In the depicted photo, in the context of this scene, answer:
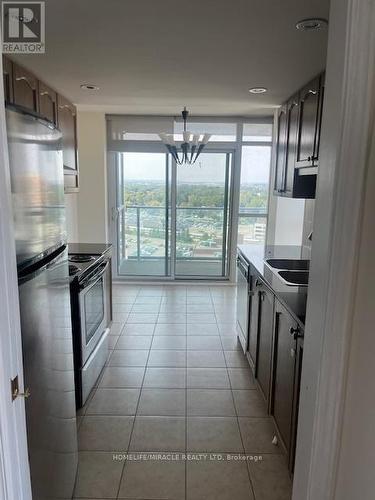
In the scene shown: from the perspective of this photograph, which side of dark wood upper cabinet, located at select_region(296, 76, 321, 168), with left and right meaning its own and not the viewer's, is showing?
left

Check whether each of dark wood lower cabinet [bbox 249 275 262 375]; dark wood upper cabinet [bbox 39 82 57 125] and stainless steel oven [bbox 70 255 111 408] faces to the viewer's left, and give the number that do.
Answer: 1

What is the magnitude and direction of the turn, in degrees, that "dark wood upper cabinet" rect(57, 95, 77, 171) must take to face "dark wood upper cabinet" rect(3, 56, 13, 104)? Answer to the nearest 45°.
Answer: approximately 90° to its right

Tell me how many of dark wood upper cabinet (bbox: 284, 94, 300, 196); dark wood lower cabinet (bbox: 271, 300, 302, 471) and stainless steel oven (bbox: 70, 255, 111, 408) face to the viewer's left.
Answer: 2

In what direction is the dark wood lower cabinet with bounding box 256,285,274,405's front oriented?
to the viewer's left

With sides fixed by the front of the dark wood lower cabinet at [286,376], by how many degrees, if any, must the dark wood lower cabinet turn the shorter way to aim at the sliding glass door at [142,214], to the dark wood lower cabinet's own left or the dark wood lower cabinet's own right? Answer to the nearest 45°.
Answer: approximately 45° to the dark wood lower cabinet's own right

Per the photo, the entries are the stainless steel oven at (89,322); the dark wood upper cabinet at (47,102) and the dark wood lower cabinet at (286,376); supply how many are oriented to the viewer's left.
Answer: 1

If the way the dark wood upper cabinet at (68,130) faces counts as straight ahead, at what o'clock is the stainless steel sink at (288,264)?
The stainless steel sink is roughly at 1 o'clock from the dark wood upper cabinet.

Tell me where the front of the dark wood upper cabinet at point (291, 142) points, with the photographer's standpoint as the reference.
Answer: facing to the left of the viewer

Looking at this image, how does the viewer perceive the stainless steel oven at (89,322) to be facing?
facing to the right of the viewer

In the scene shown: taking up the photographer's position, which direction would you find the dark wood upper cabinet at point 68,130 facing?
facing to the right of the viewer

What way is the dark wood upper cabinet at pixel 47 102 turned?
to the viewer's right
